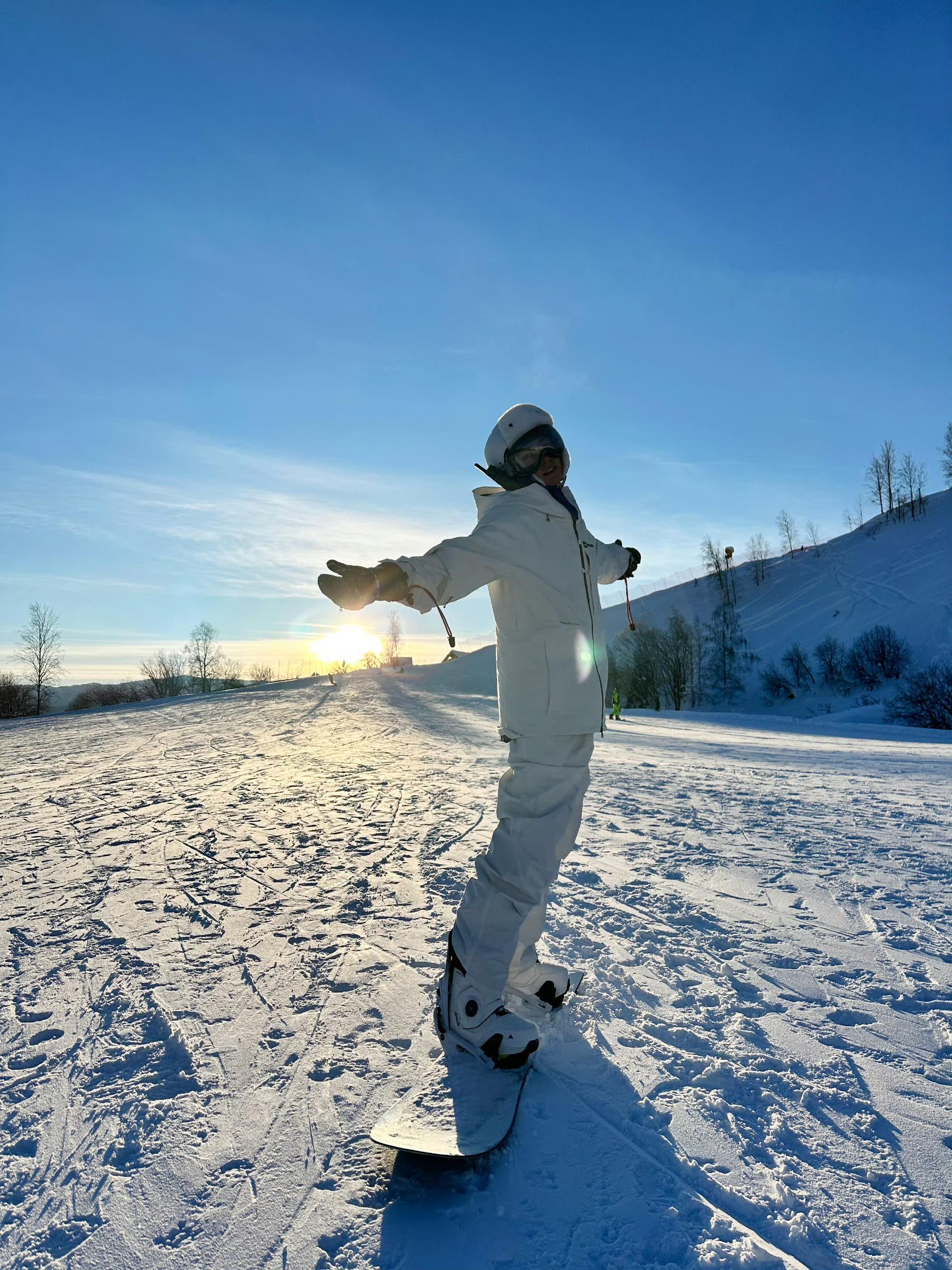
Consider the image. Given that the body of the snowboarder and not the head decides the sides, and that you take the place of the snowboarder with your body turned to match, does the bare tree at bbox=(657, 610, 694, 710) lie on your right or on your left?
on your left

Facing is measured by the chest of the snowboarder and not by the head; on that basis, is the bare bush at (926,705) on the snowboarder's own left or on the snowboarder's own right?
on the snowboarder's own left

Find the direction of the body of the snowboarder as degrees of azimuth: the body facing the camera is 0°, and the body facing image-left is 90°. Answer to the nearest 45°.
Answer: approximately 315°

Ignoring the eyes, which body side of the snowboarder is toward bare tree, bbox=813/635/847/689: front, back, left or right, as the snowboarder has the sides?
left

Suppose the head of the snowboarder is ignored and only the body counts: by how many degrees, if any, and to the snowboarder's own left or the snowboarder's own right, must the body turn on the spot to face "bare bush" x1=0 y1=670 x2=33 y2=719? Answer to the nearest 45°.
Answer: approximately 180°
